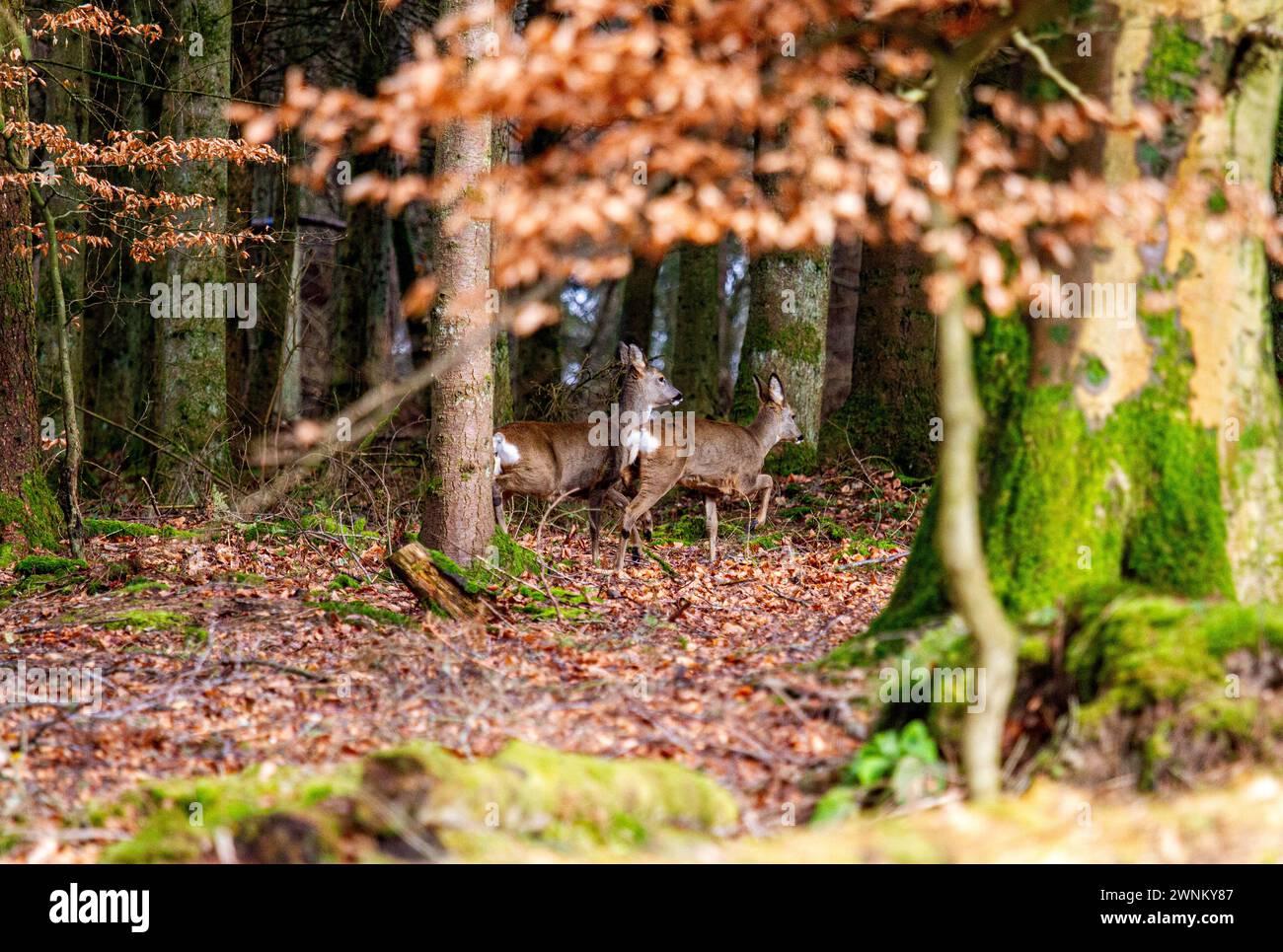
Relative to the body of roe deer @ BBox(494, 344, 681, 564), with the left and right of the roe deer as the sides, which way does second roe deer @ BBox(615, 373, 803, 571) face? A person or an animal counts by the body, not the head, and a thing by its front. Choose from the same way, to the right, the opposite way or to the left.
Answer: the same way

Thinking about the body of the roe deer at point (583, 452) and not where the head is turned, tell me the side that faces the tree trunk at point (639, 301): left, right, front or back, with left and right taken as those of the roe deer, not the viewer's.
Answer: left

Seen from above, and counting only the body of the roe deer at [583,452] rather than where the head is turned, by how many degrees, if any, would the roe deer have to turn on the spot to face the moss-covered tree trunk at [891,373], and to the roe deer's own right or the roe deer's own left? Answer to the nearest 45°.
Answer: approximately 45° to the roe deer's own left

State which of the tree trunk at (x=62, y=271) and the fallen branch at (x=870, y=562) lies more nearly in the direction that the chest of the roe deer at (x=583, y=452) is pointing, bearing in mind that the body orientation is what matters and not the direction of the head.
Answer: the fallen branch

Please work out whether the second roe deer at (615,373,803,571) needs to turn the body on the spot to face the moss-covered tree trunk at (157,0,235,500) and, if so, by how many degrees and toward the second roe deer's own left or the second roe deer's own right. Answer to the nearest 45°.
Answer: approximately 180°

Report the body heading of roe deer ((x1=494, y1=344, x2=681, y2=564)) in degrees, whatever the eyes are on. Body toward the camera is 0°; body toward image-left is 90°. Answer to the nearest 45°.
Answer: approximately 270°

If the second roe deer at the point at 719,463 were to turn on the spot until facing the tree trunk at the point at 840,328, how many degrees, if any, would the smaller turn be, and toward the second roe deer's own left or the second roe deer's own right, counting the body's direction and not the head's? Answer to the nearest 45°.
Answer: approximately 90° to the second roe deer's own left

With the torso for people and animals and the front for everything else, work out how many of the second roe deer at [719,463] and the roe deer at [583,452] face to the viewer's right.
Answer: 2

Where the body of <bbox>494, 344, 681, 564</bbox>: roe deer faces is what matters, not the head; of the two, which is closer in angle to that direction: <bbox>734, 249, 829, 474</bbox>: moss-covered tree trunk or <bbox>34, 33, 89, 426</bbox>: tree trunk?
the moss-covered tree trunk

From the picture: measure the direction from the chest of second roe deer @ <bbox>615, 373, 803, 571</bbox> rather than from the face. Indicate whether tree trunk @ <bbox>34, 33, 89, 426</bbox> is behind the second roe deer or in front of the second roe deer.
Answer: behind

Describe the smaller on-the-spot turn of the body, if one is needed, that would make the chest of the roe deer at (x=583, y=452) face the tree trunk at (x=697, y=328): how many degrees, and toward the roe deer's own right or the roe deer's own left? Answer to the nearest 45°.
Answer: approximately 90° to the roe deer's own left

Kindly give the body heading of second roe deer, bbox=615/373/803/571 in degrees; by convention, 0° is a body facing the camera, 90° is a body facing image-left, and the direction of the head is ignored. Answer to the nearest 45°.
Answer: approximately 270°
